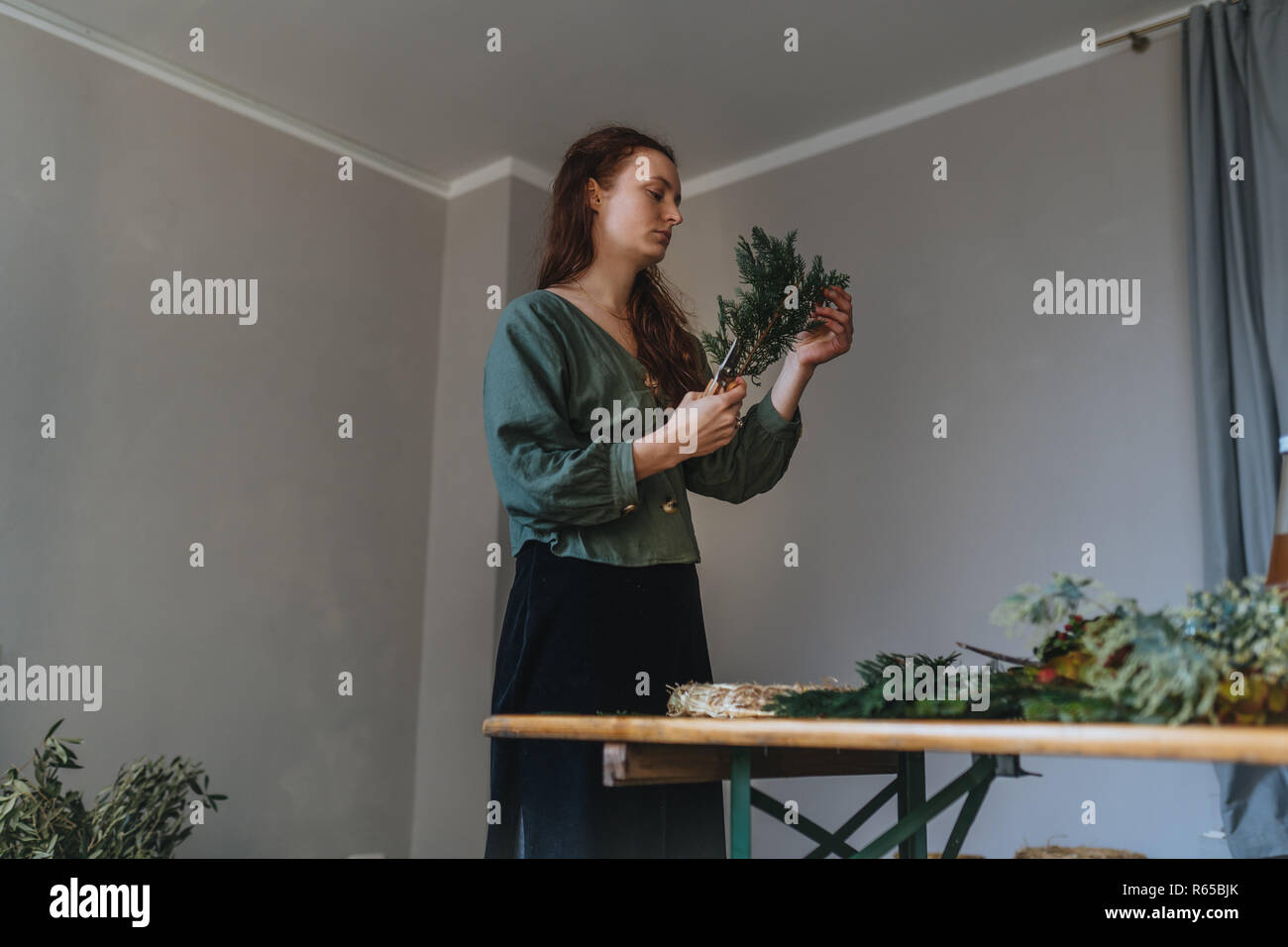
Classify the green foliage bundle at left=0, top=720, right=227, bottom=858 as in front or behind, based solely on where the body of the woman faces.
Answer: behind

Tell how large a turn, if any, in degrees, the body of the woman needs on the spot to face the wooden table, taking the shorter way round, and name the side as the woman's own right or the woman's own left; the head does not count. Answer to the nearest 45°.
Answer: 0° — they already face it

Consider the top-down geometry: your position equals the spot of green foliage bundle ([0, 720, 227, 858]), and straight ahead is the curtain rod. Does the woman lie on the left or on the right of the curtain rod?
right

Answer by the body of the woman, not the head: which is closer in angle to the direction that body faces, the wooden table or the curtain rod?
the wooden table

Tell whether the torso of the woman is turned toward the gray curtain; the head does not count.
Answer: no

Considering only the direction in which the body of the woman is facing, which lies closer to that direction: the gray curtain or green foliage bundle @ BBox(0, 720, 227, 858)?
the gray curtain

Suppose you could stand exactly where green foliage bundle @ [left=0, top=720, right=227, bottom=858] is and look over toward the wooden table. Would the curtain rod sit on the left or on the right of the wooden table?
left

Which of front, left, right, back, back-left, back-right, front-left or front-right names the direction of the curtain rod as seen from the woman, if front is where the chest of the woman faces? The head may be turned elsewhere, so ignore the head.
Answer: left

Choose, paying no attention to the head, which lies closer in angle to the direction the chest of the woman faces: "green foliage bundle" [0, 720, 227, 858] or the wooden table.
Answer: the wooden table

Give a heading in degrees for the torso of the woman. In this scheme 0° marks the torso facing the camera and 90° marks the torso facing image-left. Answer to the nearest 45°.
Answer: approximately 315°
